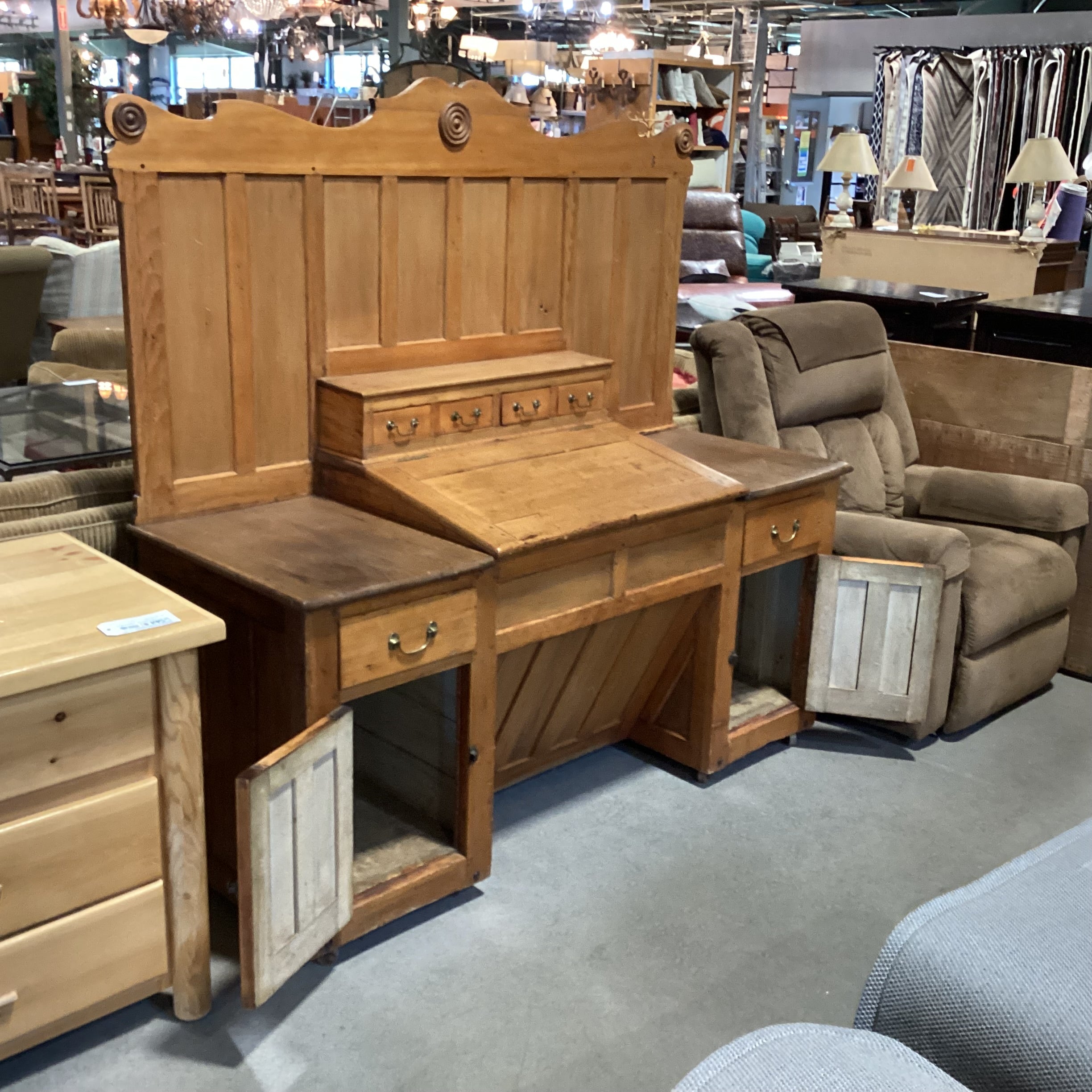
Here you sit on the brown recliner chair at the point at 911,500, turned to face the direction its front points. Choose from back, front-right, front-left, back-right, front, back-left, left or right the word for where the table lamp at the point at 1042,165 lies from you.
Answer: back-left

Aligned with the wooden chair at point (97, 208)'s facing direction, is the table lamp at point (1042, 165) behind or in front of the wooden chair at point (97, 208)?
behind

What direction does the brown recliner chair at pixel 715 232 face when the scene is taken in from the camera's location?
facing the viewer

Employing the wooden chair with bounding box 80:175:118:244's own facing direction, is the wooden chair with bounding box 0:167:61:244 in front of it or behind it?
behind

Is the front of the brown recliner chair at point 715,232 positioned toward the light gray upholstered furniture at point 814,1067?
yes
